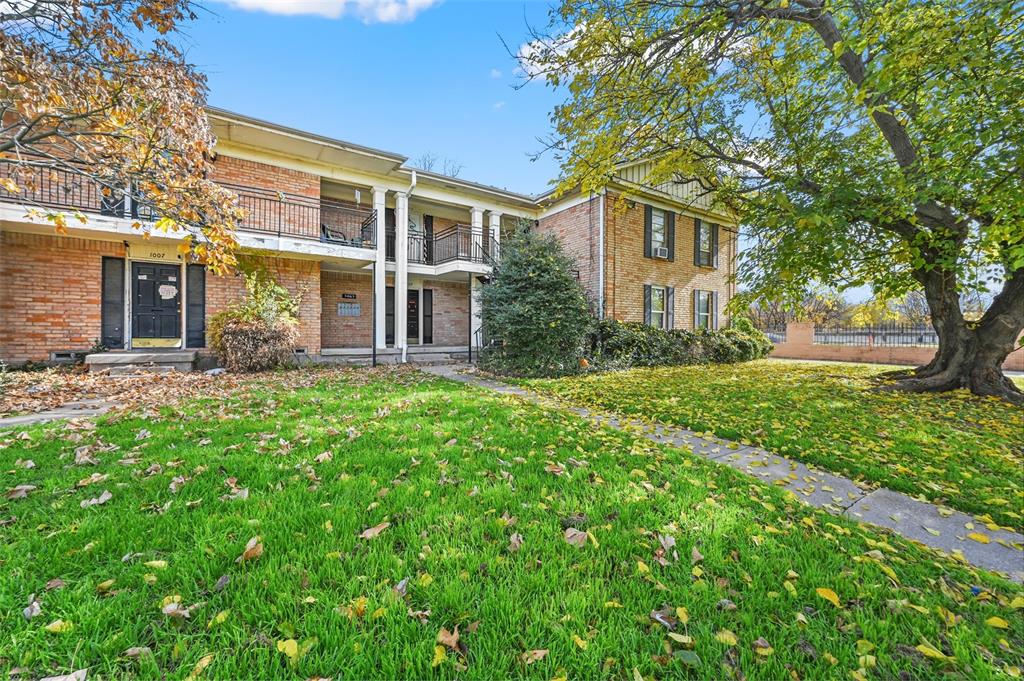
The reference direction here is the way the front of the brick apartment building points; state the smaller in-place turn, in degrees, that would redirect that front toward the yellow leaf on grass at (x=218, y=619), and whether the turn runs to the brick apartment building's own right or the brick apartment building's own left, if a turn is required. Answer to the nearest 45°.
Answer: approximately 45° to the brick apartment building's own right

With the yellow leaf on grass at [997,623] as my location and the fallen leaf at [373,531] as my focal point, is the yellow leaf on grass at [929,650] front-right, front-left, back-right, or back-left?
front-left

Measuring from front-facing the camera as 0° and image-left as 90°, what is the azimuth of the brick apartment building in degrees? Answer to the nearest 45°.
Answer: approximately 315°

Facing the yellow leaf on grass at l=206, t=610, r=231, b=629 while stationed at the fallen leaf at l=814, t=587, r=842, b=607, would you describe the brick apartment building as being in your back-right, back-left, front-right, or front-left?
front-right

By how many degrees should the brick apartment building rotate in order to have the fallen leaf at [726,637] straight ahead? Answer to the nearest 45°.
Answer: approximately 45° to its right

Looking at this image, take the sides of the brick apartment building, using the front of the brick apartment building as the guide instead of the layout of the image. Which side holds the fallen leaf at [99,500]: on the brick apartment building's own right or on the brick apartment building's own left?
on the brick apartment building's own right

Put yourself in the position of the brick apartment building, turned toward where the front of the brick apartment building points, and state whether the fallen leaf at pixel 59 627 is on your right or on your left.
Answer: on your right

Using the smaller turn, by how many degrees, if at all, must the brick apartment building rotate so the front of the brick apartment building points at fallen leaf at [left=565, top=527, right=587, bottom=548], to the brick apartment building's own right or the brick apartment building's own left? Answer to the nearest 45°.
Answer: approximately 45° to the brick apartment building's own right

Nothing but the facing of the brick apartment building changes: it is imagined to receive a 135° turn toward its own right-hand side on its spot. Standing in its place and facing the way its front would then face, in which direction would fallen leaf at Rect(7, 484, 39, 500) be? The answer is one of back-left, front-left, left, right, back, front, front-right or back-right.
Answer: left

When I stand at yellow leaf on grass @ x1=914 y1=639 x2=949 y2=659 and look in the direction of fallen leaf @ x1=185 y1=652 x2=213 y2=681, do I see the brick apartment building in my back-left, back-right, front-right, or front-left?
front-right

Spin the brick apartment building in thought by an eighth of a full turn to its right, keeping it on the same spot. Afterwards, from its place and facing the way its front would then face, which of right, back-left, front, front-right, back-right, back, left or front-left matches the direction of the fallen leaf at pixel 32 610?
front

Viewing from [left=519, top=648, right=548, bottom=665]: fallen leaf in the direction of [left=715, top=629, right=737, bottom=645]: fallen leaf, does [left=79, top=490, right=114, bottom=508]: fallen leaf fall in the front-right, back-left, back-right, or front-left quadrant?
back-left

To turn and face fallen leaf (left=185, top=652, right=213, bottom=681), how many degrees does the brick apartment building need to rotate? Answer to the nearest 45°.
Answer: approximately 45° to its right
